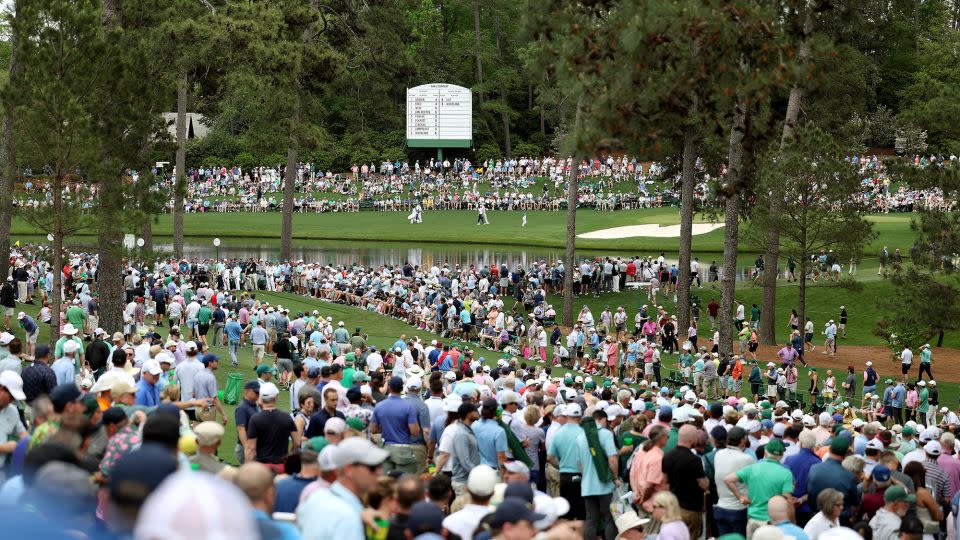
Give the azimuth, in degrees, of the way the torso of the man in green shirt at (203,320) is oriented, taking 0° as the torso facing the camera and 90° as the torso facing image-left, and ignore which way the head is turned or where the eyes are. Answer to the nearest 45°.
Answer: approximately 180°

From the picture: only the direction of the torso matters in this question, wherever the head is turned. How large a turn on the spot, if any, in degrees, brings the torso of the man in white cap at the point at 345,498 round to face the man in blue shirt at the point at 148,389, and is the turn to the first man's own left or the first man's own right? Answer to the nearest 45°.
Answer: approximately 90° to the first man's own left

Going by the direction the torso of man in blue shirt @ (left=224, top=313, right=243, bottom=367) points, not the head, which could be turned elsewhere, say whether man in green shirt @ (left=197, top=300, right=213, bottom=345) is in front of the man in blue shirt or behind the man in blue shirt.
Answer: in front

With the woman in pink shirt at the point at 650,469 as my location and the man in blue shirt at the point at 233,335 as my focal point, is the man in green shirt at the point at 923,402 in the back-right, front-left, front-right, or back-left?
front-right

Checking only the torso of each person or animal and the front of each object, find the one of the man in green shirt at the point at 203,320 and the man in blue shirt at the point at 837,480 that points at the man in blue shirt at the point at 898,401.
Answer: the man in blue shirt at the point at 837,480

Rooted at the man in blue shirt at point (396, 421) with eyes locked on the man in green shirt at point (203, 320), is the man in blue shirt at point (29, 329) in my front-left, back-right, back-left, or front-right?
front-left

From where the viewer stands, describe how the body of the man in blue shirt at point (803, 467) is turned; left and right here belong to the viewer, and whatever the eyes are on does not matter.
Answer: facing away from the viewer

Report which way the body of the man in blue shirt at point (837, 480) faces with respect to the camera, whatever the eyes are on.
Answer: away from the camera

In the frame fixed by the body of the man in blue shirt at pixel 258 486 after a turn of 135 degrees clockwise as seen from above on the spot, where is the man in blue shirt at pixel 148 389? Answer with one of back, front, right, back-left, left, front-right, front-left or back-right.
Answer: back

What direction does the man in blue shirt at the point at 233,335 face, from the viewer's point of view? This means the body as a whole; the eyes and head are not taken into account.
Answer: away from the camera

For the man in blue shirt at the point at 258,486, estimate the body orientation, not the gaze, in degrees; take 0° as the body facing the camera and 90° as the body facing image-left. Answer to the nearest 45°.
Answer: approximately 225°

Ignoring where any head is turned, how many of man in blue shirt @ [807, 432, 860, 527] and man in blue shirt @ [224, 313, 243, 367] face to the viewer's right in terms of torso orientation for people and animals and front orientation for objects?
0

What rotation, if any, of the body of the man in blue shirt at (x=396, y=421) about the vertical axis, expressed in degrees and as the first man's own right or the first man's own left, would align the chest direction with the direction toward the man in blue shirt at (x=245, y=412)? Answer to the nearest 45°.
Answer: approximately 90° to the first man's own left

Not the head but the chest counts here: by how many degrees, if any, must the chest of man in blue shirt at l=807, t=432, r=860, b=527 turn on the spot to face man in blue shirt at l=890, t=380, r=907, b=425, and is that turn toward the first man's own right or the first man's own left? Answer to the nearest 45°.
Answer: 0° — they already face them

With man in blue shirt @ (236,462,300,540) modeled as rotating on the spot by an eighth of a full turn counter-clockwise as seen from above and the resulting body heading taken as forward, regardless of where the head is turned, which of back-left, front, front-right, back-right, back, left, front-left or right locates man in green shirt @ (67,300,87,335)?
front
